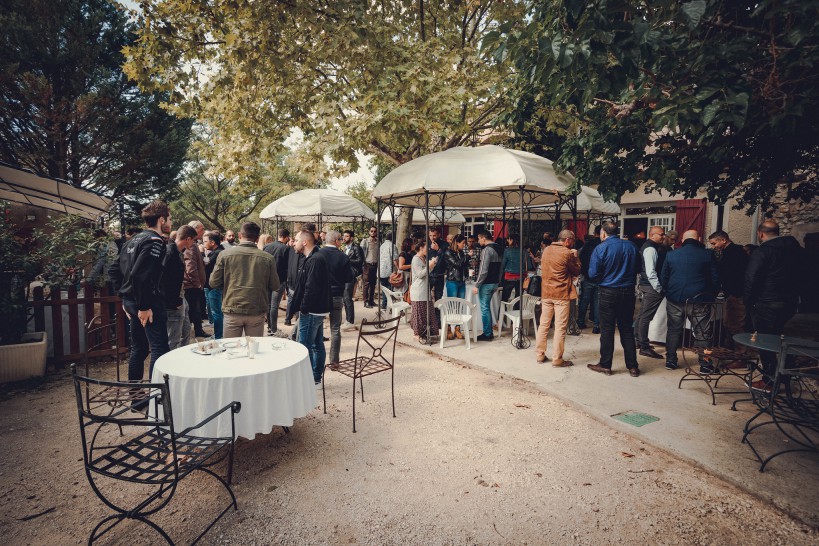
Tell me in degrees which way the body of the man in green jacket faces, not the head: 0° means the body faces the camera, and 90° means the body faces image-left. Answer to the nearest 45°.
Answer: approximately 180°

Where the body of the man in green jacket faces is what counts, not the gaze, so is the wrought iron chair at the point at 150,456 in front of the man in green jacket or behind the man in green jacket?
behind

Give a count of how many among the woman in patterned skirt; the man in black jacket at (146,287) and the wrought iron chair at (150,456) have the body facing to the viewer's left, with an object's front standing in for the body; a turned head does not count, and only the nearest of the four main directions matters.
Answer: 0

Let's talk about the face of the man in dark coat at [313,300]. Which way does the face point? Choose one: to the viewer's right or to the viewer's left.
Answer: to the viewer's left

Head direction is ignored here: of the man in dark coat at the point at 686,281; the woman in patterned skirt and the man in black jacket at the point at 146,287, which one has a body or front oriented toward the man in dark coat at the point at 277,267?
the man in black jacket

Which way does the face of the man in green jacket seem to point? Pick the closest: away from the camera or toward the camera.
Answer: away from the camera

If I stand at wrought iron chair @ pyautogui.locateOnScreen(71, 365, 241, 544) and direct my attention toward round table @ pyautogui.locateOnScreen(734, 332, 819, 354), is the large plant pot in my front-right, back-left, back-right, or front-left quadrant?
back-left

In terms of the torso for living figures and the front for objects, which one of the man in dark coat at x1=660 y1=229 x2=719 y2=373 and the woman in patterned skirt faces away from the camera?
the man in dark coat

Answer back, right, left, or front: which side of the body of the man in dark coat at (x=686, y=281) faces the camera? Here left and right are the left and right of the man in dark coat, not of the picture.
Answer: back

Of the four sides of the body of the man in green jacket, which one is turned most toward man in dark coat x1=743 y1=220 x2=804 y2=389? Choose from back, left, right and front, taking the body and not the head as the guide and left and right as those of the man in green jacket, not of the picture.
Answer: right

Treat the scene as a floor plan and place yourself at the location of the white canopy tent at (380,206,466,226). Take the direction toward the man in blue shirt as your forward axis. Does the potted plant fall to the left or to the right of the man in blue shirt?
right
